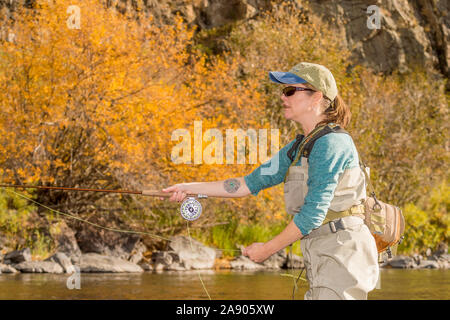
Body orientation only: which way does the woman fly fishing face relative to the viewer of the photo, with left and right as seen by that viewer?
facing to the left of the viewer
